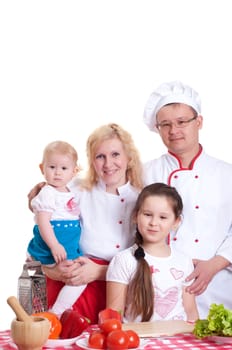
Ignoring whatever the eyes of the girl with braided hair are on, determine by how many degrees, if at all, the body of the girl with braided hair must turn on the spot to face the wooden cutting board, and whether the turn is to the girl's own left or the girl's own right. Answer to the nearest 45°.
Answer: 0° — they already face it

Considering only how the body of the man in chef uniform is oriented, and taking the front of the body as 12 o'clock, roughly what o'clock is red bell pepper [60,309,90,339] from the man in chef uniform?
The red bell pepper is roughly at 1 o'clock from the man in chef uniform.

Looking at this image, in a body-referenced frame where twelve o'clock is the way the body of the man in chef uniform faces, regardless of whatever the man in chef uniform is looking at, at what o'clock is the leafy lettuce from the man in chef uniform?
The leafy lettuce is roughly at 12 o'clock from the man in chef uniform.

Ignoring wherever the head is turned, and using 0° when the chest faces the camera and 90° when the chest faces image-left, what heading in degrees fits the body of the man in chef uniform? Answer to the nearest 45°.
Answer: approximately 0°
